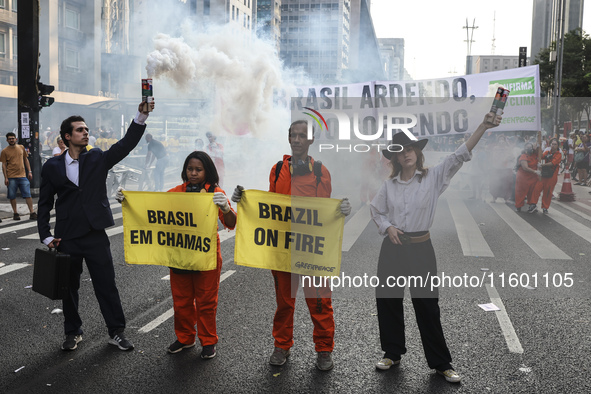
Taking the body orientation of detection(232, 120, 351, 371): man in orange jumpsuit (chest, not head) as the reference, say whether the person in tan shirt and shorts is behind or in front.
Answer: behind

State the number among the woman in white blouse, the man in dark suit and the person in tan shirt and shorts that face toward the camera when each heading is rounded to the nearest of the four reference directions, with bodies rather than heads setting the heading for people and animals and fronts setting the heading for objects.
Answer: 3

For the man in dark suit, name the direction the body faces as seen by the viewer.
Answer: toward the camera

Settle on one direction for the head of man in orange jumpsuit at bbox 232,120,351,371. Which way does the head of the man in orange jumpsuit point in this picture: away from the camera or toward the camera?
toward the camera

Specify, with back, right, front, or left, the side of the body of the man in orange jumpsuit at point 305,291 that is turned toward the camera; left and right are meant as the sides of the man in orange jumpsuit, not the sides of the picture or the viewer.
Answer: front

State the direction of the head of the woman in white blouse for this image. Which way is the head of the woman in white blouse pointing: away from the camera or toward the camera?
toward the camera

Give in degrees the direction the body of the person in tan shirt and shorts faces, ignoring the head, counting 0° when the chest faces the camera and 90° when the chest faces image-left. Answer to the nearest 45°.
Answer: approximately 0°

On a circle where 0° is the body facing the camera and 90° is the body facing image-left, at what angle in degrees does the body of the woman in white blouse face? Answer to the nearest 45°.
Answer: approximately 0°

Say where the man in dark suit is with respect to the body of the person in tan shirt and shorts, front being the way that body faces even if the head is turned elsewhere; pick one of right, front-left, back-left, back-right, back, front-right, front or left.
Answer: front

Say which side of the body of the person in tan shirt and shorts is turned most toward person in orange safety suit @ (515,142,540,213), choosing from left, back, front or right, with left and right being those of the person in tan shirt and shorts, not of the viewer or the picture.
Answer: left

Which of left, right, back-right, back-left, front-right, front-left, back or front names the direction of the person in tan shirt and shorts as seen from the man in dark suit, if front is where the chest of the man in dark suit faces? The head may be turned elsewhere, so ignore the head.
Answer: back
